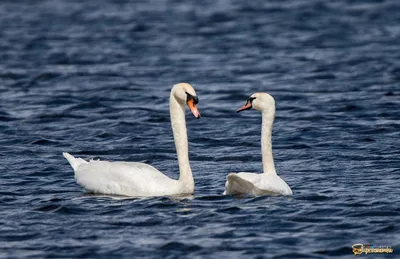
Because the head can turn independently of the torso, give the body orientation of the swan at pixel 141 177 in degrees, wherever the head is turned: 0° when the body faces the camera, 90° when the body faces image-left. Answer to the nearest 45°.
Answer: approximately 270°

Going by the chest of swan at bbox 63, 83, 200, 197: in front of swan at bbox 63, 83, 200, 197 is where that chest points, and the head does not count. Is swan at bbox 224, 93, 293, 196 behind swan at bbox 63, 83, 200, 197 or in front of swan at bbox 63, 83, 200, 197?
in front
